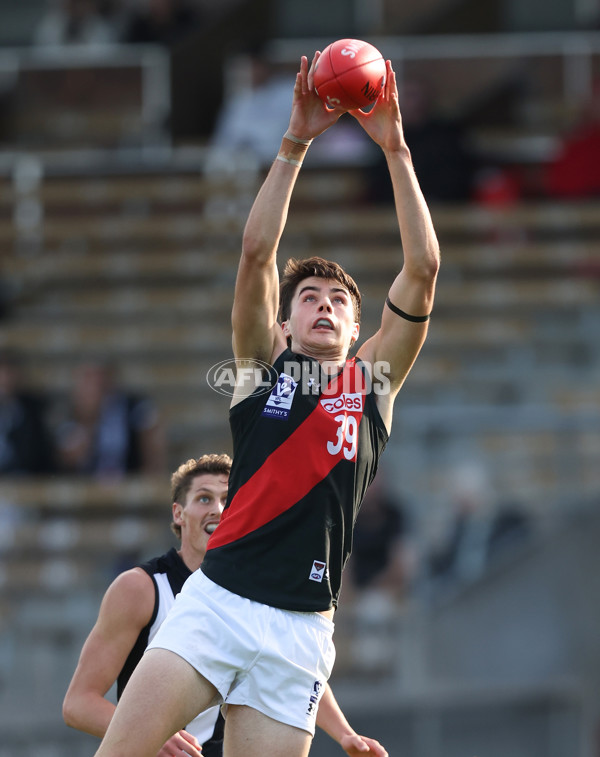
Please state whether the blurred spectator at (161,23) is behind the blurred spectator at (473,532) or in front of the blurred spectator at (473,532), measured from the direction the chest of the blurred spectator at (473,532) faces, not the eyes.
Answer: behind

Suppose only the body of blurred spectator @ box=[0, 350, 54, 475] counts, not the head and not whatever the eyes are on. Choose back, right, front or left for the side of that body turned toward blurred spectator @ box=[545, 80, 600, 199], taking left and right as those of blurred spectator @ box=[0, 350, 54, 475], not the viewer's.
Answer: left

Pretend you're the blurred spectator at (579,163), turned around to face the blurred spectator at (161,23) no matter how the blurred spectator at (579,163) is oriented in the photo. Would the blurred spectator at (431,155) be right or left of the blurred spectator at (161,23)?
left

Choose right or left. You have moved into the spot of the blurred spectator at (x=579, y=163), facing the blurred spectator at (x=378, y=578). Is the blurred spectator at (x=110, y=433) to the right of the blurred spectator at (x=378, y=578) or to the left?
right

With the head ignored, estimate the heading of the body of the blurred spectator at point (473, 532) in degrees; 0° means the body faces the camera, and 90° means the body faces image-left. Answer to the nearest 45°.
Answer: approximately 0°

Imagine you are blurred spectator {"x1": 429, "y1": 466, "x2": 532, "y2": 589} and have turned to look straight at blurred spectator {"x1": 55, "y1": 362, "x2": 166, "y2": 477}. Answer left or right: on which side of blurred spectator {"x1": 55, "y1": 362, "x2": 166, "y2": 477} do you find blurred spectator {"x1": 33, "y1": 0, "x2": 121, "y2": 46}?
right
